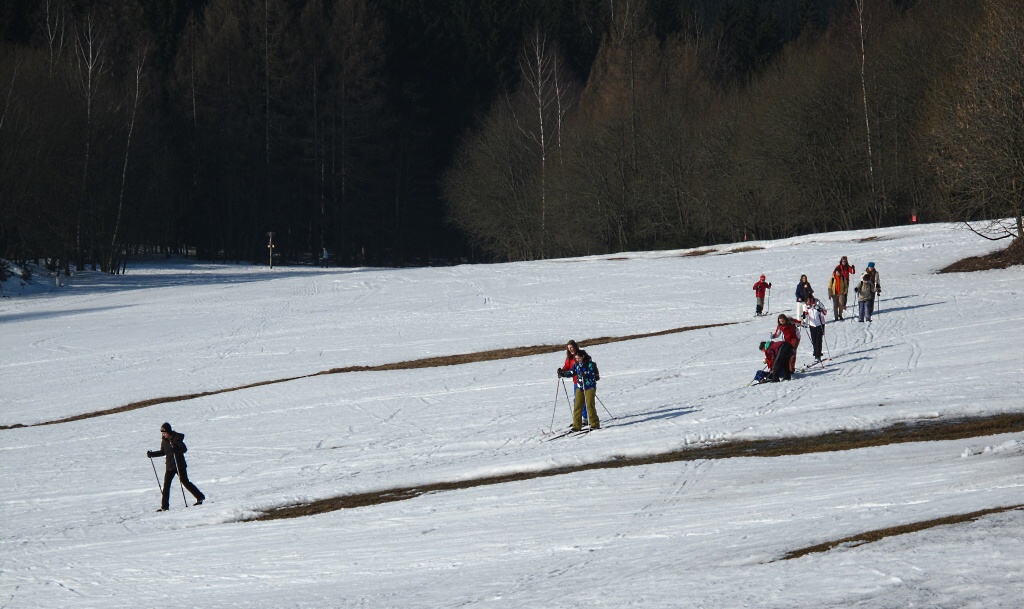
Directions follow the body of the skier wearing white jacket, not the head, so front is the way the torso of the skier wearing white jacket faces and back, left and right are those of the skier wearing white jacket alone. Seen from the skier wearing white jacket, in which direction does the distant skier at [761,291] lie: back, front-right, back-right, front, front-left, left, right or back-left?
back-right

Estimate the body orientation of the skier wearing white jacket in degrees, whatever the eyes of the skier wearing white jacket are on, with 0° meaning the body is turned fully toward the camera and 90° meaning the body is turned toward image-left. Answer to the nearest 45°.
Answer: approximately 45°

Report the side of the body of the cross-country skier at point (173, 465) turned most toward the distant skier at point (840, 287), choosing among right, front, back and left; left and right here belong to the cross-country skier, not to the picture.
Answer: back
